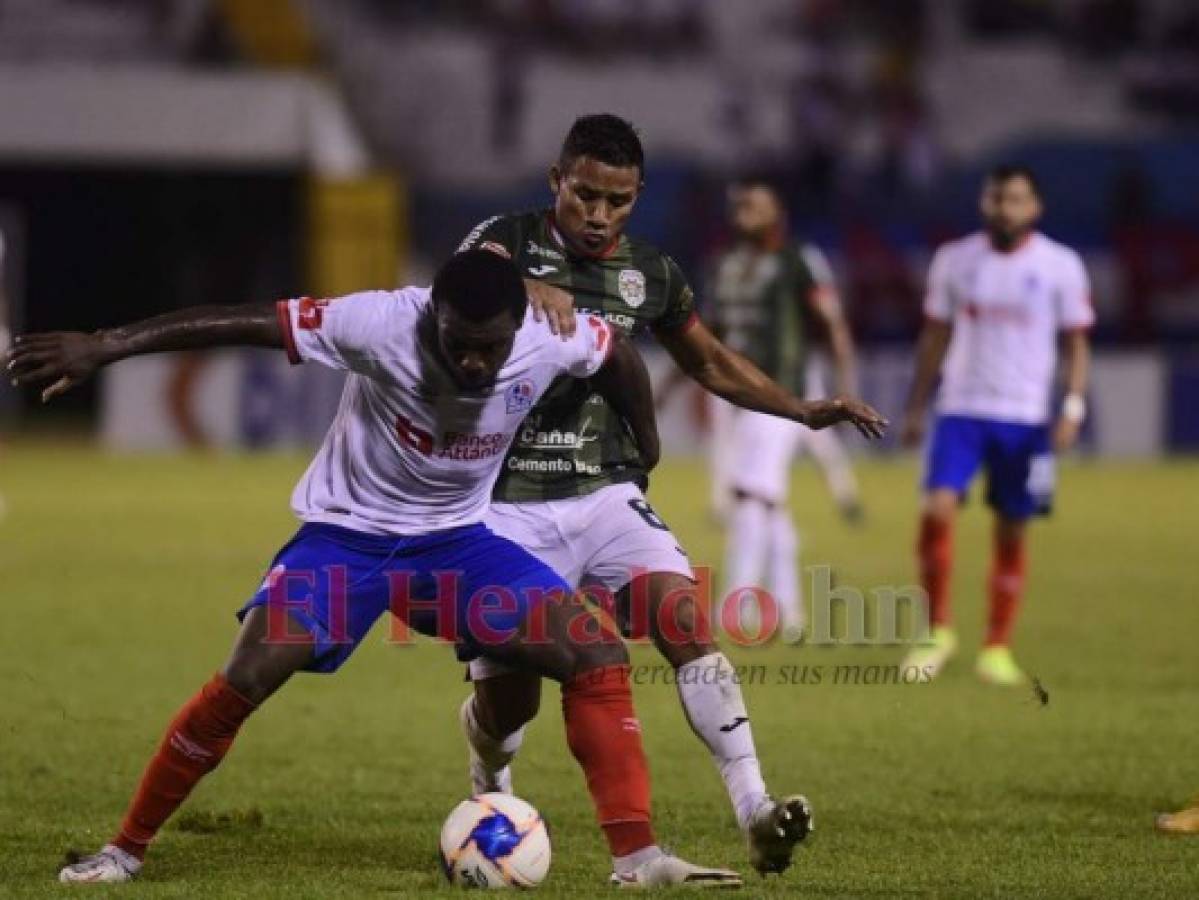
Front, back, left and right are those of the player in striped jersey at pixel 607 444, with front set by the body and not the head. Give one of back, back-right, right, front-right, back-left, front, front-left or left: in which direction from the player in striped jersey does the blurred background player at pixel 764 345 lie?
back

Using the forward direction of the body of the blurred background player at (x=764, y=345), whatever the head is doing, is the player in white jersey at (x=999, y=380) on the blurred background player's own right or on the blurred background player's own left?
on the blurred background player's own left

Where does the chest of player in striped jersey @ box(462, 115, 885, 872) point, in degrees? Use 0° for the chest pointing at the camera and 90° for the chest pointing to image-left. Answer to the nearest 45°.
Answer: approximately 0°

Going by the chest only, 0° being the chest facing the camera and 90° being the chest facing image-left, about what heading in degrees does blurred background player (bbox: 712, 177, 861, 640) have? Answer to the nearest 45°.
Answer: approximately 45°

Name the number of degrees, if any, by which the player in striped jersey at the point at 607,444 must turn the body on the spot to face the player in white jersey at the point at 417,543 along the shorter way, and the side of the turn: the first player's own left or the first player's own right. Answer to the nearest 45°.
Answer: approximately 45° to the first player's own right

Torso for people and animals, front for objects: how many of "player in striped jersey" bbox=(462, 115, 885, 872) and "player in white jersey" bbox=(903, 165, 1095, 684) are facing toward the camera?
2

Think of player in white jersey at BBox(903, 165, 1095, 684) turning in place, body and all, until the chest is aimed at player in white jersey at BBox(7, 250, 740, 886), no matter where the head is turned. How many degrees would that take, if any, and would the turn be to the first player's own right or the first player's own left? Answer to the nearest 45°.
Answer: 0° — they already face them
